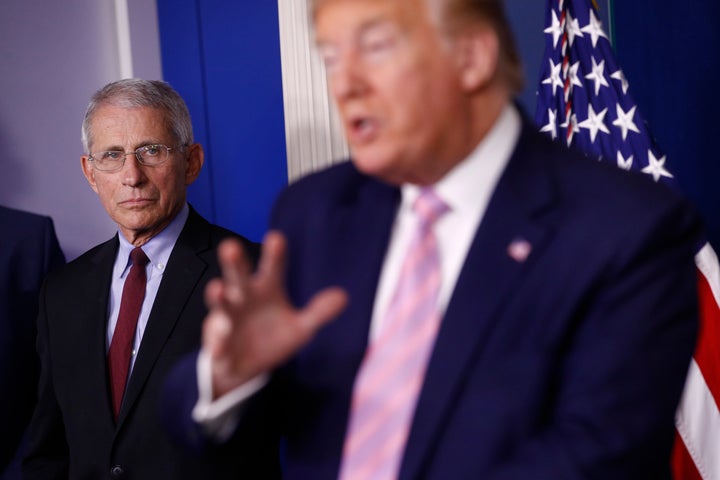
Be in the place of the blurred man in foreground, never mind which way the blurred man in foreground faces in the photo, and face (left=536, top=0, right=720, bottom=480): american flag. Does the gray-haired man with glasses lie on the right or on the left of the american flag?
left

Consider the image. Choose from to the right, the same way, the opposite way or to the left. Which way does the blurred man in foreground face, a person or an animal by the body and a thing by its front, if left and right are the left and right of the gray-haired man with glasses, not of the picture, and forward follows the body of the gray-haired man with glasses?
the same way

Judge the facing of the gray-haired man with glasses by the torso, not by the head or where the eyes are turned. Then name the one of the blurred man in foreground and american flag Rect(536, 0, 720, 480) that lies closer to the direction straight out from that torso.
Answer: the blurred man in foreground

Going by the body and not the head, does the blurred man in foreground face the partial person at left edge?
no

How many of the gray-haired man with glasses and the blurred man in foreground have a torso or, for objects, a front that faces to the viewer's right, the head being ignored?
0

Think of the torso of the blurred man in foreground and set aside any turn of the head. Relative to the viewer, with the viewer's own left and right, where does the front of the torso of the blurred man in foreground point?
facing the viewer and to the left of the viewer

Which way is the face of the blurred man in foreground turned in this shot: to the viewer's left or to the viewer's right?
to the viewer's left

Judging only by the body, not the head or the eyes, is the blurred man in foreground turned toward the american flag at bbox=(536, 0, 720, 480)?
no

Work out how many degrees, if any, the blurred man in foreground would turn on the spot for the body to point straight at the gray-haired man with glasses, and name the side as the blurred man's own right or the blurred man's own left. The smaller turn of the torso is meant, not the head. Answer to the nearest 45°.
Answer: approximately 90° to the blurred man's own right
